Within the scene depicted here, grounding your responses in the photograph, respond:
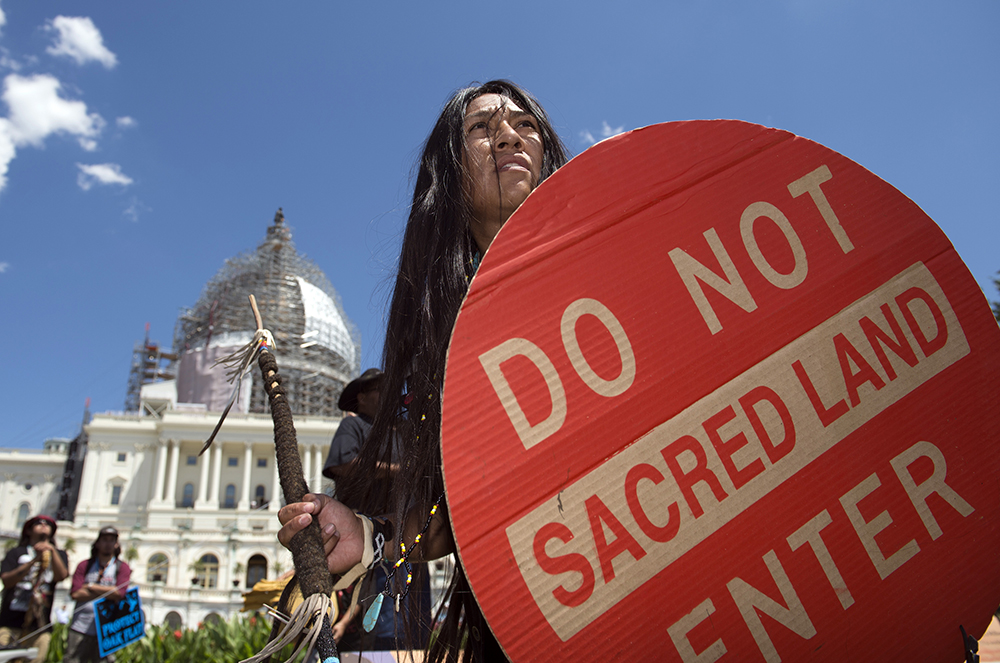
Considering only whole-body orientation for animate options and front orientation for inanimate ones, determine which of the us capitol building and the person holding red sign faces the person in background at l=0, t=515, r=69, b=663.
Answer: the us capitol building

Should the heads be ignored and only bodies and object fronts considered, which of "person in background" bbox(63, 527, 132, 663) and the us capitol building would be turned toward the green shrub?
the us capitol building

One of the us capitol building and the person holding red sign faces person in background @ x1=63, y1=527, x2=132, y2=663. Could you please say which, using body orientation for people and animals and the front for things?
the us capitol building

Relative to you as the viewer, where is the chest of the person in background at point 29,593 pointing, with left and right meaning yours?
facing the viewer and to the right of the viewer

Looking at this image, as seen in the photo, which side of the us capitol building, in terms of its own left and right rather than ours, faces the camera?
front

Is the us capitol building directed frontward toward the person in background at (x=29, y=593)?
yes

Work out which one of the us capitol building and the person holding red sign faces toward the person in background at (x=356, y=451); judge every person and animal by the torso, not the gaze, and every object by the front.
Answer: the us capitol building

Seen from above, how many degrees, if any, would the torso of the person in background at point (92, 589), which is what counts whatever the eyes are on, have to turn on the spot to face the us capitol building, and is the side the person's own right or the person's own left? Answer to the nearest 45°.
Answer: approximately 180°

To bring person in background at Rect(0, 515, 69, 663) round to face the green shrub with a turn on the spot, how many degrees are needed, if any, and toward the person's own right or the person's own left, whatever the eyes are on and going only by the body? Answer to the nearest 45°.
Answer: approximately 90° to the person's own left

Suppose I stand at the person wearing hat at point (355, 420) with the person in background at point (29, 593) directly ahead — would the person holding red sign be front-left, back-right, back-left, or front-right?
back-left

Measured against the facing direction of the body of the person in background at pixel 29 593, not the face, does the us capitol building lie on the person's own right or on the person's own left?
on the person's own left

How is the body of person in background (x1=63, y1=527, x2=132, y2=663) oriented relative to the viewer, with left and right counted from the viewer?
facing the viewer

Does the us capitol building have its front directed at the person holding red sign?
yes

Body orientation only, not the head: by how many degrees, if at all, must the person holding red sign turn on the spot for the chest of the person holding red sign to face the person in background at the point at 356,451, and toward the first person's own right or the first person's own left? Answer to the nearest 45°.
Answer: approximately 135° to the first person's own left

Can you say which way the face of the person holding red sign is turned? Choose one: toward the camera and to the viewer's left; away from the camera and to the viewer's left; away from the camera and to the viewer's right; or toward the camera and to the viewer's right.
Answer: toward the camera and to the viewer's right

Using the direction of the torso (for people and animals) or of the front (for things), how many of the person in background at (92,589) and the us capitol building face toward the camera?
2
